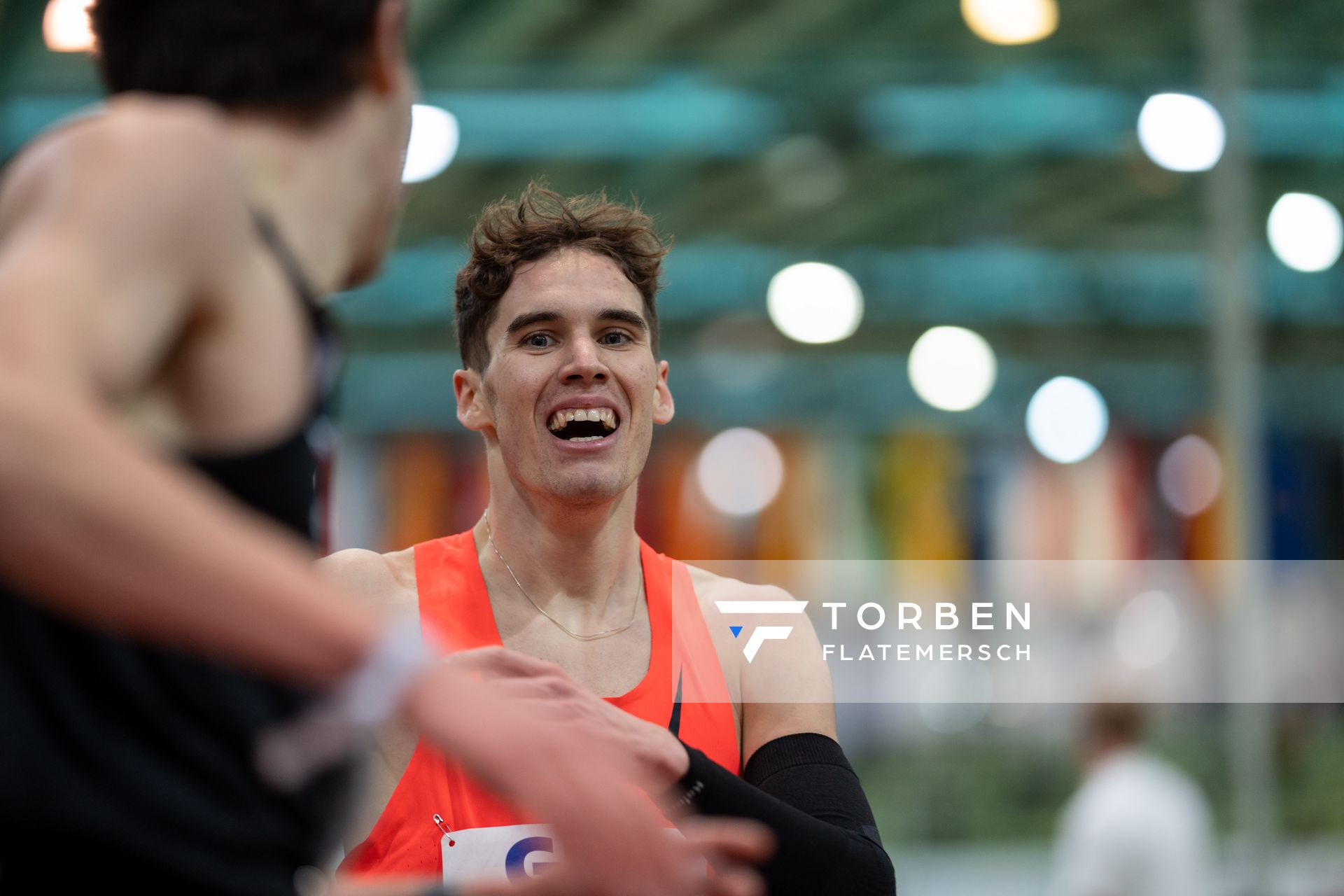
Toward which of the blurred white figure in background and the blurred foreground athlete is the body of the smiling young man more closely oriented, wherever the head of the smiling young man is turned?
the blurred foreground athlete

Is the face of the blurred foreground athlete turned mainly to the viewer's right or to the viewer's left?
to the viewer's right

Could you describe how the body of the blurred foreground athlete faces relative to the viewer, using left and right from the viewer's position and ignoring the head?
facing to the right of the viewer

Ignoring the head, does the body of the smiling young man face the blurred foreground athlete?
yes

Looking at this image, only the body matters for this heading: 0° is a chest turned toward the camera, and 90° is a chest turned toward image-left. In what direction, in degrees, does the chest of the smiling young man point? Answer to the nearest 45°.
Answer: approximately 0°

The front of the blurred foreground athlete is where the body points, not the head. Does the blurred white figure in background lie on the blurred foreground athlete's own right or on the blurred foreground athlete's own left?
on the blurred foreground athlete's own left
